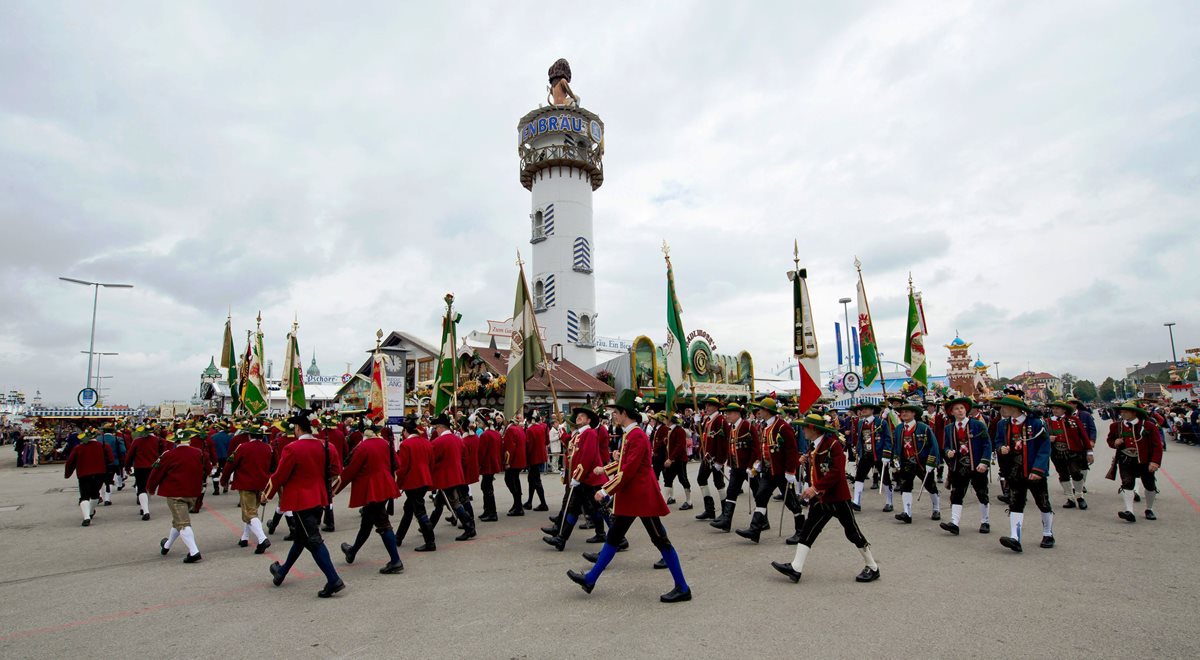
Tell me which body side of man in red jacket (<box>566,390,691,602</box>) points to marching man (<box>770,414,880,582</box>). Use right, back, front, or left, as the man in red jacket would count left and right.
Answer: back

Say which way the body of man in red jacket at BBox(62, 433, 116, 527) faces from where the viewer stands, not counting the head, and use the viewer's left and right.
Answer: facing away from the viewer

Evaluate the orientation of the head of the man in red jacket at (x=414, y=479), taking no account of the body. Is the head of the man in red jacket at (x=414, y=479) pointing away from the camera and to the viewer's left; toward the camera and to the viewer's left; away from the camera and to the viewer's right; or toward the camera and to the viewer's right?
away from the camera and to the viewer's left

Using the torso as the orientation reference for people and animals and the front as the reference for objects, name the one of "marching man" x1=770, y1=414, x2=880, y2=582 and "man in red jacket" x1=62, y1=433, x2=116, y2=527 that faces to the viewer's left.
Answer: the marching man

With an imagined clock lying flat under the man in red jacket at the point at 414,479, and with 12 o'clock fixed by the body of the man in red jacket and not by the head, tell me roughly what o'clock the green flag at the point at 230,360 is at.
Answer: The green flag is roughly at 1 o'clock from the man in red jacket.

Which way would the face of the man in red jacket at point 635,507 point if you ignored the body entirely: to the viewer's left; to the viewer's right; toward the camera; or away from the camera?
to the viewer's left

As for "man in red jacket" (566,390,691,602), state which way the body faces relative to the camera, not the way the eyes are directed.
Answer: to the viewer's left

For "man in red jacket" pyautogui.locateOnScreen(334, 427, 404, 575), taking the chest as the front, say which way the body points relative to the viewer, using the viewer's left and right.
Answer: facing away from the viewer and to the left of the viewer

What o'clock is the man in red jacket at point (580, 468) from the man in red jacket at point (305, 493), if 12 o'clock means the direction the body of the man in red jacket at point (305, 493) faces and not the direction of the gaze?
the man in red jacket at point (580, 468) is roughly at 4 o'clock from the man in red jacket at point (305, 493).

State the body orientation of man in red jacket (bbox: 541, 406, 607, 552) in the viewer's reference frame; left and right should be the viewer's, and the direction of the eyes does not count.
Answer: facing to the left of the viewer

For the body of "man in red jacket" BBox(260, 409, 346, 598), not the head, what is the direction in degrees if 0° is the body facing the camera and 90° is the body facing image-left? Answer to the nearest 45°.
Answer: approximately 135°

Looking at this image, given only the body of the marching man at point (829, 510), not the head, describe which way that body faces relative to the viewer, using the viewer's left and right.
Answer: facing to the left of the viewer

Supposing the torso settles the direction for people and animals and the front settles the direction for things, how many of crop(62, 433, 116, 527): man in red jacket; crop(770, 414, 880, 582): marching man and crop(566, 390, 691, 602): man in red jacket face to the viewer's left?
2

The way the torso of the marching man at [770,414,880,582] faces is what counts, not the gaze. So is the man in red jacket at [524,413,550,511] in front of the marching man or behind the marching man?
in front

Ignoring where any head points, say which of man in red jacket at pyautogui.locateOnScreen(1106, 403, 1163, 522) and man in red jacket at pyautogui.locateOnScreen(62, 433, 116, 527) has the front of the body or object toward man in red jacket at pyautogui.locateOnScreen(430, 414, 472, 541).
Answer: man in red jacket at pyautogui.locateOnScreen(1106, 403, 1163, 522)

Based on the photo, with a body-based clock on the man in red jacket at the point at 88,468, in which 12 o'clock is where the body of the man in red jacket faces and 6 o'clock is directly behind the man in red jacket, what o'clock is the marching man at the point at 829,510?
The marching man is roughly at 5 o'clock from the man in red jacket.

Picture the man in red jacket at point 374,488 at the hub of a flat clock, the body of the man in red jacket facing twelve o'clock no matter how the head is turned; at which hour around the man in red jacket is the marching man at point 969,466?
The marching man is roughly at 5 o'clock from the man in red jacket.

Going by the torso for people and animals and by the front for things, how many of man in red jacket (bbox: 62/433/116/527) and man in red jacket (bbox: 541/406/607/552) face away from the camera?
1
